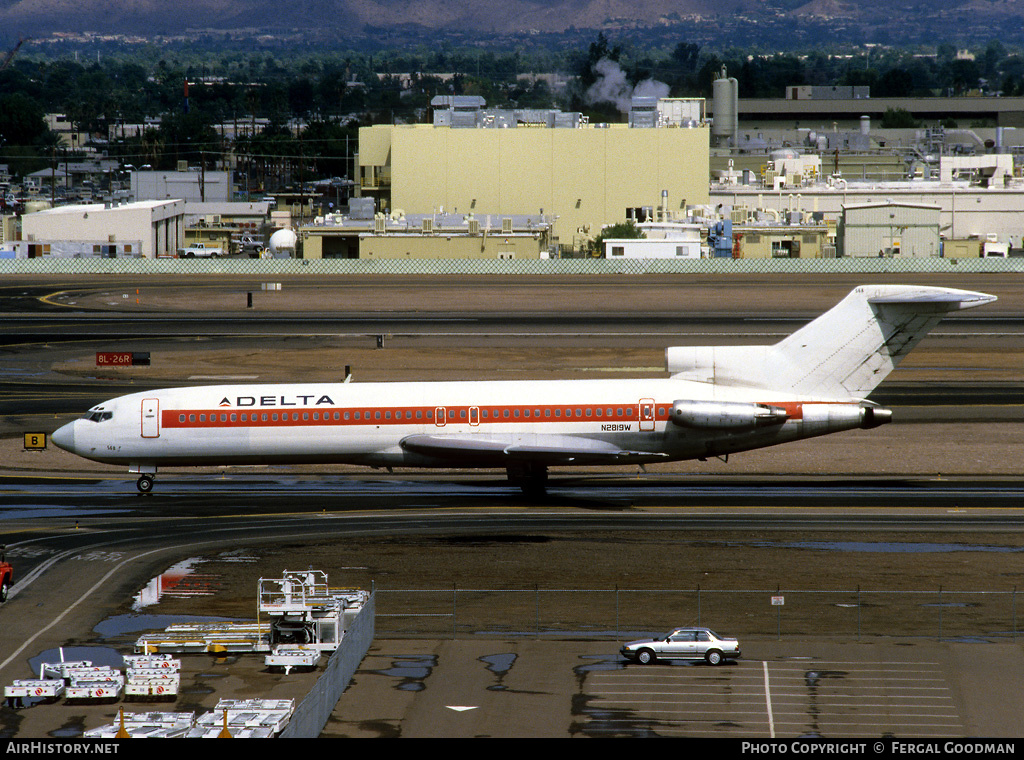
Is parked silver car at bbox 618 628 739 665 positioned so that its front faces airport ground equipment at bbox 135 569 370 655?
yes

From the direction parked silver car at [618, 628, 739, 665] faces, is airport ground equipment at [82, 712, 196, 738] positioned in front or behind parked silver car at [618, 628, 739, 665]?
in front

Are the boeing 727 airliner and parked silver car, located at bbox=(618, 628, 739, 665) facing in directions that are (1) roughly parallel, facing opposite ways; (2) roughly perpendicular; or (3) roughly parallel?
roughly parallel

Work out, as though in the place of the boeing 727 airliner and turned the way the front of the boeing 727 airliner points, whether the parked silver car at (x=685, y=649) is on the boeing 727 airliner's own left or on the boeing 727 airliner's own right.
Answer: on the boeing 727 airliner's own left

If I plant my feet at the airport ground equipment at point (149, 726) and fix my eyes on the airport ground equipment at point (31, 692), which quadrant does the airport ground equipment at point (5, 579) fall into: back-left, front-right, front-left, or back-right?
front-right

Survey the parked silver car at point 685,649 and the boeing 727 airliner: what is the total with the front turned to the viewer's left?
2

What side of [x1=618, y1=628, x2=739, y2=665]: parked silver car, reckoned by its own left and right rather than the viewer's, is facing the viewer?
left

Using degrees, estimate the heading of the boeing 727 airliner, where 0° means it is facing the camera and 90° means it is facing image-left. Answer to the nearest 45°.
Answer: approximately 90°

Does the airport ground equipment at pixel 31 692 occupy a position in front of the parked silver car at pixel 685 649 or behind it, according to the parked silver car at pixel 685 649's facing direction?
in front

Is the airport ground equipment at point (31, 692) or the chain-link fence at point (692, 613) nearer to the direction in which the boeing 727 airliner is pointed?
the airport ground equipment

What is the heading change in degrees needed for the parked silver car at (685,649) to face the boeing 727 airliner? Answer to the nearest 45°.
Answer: approximately 90° to its right

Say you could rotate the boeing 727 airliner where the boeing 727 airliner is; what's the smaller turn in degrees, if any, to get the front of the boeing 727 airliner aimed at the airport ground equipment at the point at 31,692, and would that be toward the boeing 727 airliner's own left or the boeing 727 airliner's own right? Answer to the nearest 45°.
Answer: approximately 45° to the boeing 727 airliner's own left

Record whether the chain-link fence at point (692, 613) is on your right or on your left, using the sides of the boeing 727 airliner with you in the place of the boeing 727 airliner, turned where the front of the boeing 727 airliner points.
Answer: on your left

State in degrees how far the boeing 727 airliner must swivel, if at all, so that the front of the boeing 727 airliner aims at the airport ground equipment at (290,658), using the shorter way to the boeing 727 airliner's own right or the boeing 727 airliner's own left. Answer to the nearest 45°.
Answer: approximately 90° to the boeing 727 airliner's own left
